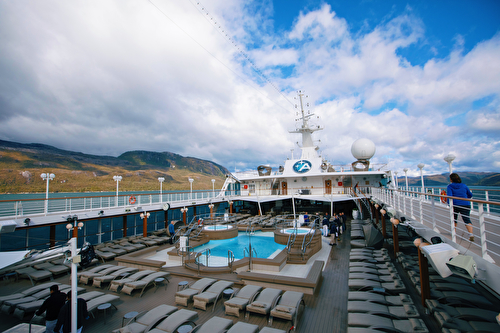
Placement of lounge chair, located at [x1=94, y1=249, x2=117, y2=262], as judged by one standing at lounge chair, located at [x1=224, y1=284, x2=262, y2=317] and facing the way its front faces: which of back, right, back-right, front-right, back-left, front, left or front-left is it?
right

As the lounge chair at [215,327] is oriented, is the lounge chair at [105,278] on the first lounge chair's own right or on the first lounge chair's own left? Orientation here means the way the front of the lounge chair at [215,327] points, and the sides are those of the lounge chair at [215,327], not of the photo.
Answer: on the first lounge chair's own right

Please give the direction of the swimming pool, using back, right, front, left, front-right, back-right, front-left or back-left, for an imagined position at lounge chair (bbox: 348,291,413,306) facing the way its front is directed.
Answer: front-right

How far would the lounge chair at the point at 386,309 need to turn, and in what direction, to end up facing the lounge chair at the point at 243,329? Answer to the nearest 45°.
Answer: approximately 45° to its left

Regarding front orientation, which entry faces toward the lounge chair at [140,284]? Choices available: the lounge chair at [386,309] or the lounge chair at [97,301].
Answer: the lounge chair at [386,309]

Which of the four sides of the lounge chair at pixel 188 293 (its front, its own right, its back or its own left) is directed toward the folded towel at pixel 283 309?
left

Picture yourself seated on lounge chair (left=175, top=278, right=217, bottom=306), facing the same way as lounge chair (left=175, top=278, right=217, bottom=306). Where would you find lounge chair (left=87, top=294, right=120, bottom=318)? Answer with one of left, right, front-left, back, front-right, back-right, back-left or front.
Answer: front-right

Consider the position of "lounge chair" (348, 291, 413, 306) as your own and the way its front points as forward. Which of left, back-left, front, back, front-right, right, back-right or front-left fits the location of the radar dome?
right

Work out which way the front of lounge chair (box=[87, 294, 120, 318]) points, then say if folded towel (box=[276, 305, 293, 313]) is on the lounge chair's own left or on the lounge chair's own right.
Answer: on the lounge chair's own left

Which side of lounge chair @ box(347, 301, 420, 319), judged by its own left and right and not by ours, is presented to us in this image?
left

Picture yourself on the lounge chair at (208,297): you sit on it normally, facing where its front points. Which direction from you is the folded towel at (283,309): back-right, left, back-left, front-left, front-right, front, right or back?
left

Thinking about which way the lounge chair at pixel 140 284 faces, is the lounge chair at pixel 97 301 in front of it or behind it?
in front

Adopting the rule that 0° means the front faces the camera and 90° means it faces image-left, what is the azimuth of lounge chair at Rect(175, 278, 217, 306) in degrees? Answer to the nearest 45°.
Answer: approximately 45°

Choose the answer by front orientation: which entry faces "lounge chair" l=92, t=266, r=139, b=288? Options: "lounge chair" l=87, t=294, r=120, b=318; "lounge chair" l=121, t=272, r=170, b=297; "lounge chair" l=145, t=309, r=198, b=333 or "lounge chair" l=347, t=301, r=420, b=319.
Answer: "lounge chair" l=347, t=301, r=420, b=319

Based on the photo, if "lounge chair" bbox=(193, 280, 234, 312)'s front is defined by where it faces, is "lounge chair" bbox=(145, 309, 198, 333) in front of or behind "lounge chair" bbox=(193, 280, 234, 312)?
in front

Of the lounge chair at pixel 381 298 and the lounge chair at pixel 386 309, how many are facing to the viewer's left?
2
